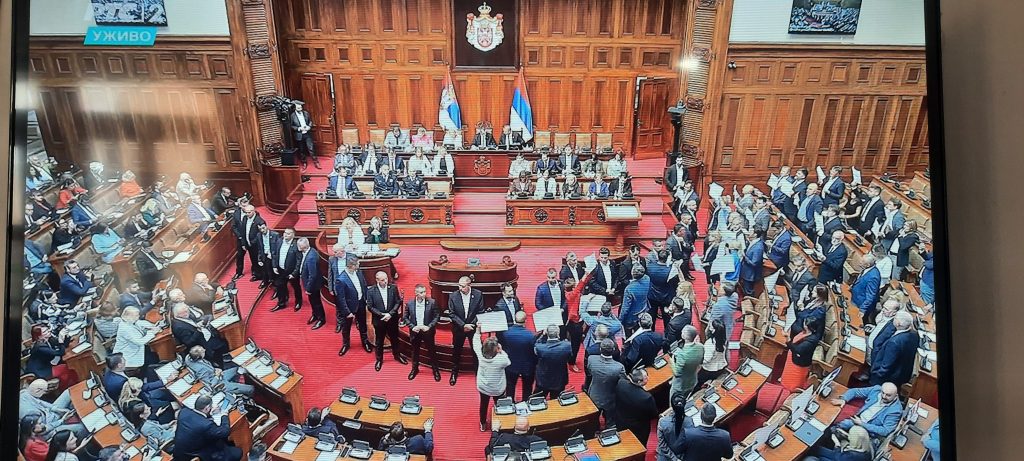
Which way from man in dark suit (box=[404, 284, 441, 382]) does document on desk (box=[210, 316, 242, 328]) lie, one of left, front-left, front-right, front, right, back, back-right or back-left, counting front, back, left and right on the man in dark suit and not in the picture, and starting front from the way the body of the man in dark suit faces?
right

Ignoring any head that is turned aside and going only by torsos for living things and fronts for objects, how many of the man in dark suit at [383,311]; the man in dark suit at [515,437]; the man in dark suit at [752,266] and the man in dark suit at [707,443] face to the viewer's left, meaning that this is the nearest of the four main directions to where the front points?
1

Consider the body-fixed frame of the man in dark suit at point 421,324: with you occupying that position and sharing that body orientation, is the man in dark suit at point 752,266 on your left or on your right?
on your left

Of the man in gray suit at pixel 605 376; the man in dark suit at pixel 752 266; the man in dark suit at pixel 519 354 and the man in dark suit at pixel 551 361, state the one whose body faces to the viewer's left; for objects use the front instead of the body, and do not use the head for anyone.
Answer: the man in dark suit at pixel 752 266

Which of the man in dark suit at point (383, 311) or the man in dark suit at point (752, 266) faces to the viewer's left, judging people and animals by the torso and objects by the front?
the man in dark suit at point (752, 266)

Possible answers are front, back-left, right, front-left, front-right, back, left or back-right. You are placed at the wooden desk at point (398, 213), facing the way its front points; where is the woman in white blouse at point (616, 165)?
left

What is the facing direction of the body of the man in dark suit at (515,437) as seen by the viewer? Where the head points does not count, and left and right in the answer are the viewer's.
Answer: facing away from the viewer

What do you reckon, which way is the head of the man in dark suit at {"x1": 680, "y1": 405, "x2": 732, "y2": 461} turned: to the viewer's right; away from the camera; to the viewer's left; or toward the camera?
away from the camera

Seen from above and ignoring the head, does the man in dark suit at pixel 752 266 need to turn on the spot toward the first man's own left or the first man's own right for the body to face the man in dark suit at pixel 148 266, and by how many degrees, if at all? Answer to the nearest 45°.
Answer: approximately 45° to the first man's own left

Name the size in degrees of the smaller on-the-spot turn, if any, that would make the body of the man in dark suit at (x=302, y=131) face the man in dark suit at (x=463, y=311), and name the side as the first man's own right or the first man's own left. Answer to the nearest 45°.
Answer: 0° — they already face them

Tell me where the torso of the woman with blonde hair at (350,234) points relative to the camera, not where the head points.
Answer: toward the camera

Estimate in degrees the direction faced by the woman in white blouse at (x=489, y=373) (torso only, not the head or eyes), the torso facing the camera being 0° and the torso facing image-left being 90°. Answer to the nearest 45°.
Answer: approximately 180°

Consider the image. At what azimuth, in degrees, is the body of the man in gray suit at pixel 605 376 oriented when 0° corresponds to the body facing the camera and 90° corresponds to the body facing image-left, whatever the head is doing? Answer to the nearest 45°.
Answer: approximately 180°

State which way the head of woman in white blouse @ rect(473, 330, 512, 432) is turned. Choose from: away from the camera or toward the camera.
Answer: away from the camera
